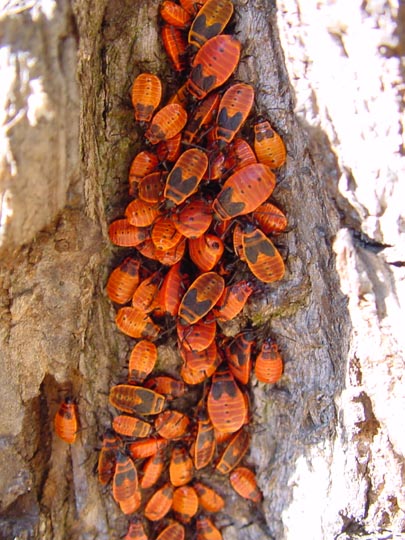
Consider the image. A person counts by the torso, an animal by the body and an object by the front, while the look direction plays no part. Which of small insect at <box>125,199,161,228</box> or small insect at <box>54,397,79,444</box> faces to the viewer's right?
small insect at <box>125,199,161,228</box>
